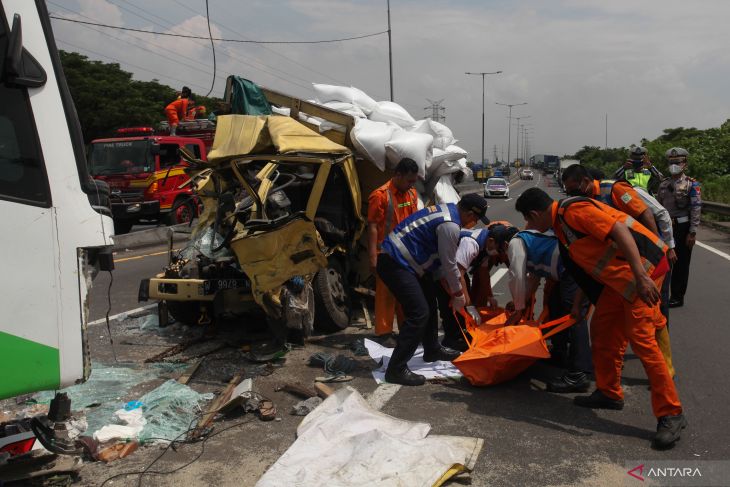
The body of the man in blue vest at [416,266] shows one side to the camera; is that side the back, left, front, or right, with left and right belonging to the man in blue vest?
right

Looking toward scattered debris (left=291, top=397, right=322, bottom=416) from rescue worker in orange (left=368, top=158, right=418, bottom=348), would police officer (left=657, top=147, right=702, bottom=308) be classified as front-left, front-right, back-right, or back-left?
back-left

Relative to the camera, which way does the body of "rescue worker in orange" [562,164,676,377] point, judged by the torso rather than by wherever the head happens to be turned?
to the viewer's left

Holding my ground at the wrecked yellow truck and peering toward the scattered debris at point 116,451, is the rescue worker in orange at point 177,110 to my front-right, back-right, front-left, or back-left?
back-right

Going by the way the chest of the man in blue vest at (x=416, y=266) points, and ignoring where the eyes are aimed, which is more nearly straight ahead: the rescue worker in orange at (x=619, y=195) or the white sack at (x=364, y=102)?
the rescue worker in orange

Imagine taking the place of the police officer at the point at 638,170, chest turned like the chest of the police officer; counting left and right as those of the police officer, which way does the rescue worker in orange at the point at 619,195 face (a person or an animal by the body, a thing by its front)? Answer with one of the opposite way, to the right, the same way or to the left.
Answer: to the right

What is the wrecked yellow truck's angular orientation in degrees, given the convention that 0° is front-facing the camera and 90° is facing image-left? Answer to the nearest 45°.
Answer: approximately 45°

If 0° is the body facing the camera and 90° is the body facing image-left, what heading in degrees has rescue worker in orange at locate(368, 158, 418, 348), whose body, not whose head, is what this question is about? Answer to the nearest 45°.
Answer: approximately 315°

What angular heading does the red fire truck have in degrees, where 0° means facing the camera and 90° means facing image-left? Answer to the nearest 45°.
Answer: approximately 45°

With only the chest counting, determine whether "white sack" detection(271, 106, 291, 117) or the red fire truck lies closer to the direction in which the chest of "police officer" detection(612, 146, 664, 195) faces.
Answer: the white sack

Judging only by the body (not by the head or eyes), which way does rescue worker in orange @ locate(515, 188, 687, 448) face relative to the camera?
to the viewer's left
